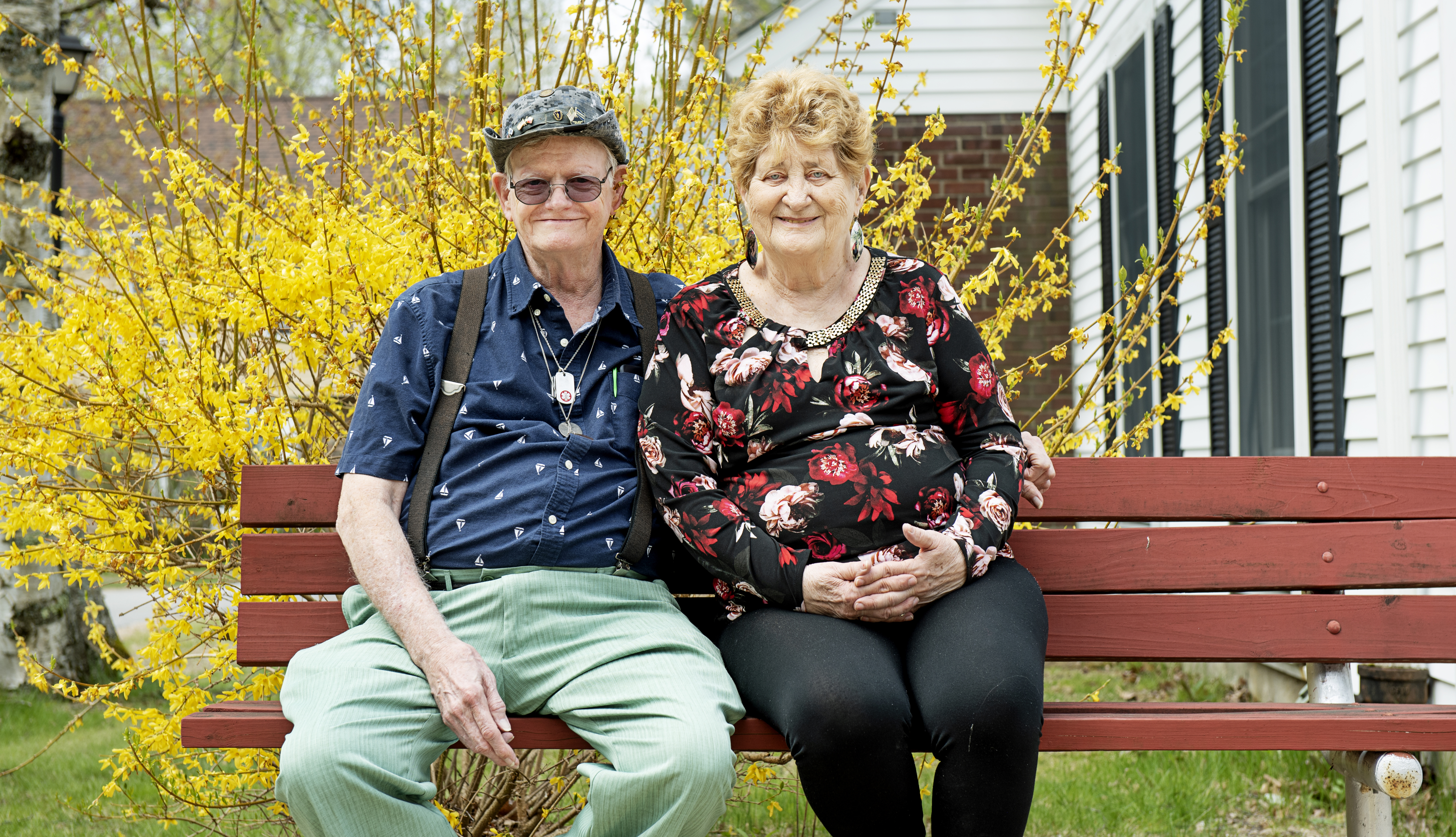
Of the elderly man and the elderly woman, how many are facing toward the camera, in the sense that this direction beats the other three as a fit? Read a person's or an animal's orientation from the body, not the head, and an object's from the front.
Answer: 2

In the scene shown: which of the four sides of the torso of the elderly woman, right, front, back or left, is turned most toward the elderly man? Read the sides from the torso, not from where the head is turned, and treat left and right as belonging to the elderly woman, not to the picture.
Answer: right

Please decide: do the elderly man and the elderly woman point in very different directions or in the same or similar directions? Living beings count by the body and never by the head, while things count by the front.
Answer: same or similar directions

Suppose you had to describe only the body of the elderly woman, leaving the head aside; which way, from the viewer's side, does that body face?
toward the camera

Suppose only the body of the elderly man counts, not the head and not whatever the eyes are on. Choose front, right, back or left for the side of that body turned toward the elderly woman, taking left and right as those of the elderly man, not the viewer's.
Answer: left

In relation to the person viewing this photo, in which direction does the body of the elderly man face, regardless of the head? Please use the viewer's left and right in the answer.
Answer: facing the viewer

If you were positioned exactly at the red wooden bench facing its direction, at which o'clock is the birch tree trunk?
The birch tree trunk is roughly at 4 o'clock from the red wooden bench.

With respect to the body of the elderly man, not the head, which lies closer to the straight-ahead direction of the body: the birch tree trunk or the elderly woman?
the elderly woman
